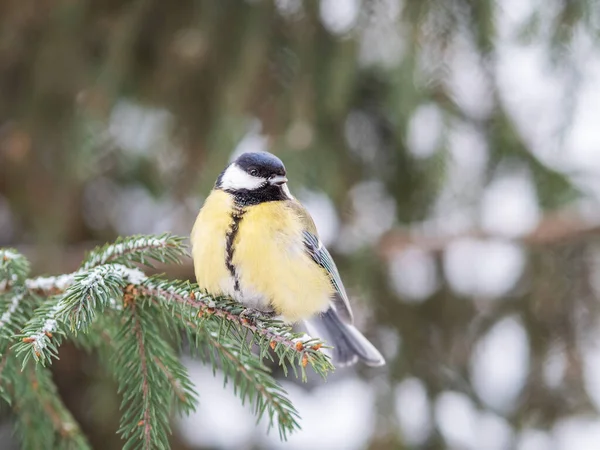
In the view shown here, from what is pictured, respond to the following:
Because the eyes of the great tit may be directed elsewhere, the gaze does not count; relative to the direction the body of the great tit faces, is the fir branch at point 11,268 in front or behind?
in front

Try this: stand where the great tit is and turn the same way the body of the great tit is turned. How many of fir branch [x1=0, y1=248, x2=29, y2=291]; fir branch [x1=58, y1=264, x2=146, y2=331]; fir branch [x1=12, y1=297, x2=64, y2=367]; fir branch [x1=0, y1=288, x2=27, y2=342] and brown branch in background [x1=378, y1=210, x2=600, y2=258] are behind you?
1

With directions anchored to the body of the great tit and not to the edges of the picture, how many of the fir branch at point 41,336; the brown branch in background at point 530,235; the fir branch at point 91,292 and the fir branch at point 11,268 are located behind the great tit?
1

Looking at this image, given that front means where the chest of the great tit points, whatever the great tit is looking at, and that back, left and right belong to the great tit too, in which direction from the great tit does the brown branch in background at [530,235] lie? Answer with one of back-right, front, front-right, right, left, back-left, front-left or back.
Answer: back

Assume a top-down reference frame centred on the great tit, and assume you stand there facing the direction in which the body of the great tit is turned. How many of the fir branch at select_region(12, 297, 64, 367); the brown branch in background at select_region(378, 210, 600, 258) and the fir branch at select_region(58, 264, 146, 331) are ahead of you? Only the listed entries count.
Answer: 2
